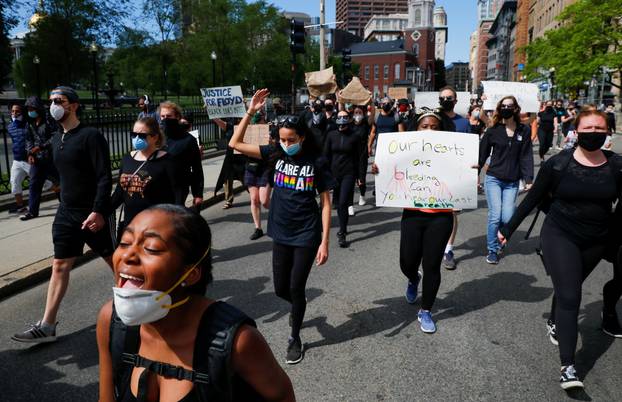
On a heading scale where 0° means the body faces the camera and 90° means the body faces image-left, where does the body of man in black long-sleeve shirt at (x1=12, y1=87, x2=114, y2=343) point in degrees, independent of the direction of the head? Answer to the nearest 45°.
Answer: approximately 45°

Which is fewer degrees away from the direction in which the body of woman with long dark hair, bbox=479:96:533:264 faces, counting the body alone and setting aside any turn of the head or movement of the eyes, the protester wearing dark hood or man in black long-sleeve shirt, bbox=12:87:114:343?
the man in black long-sleeve shirt

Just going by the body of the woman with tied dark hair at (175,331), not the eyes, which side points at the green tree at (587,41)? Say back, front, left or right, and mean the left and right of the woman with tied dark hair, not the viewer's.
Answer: back

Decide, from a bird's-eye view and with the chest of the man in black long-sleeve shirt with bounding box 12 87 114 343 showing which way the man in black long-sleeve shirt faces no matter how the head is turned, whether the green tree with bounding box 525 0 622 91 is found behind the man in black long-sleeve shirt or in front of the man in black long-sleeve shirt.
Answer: behind

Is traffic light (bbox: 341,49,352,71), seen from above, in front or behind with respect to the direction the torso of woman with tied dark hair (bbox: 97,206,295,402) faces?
behind

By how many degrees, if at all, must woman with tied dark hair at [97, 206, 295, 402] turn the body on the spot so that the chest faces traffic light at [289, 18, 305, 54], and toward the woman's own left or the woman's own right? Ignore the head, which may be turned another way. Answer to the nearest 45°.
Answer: approximately 135° to the woman's own right

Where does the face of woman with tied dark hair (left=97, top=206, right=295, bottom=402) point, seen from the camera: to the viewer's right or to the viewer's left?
to the viewer's left
